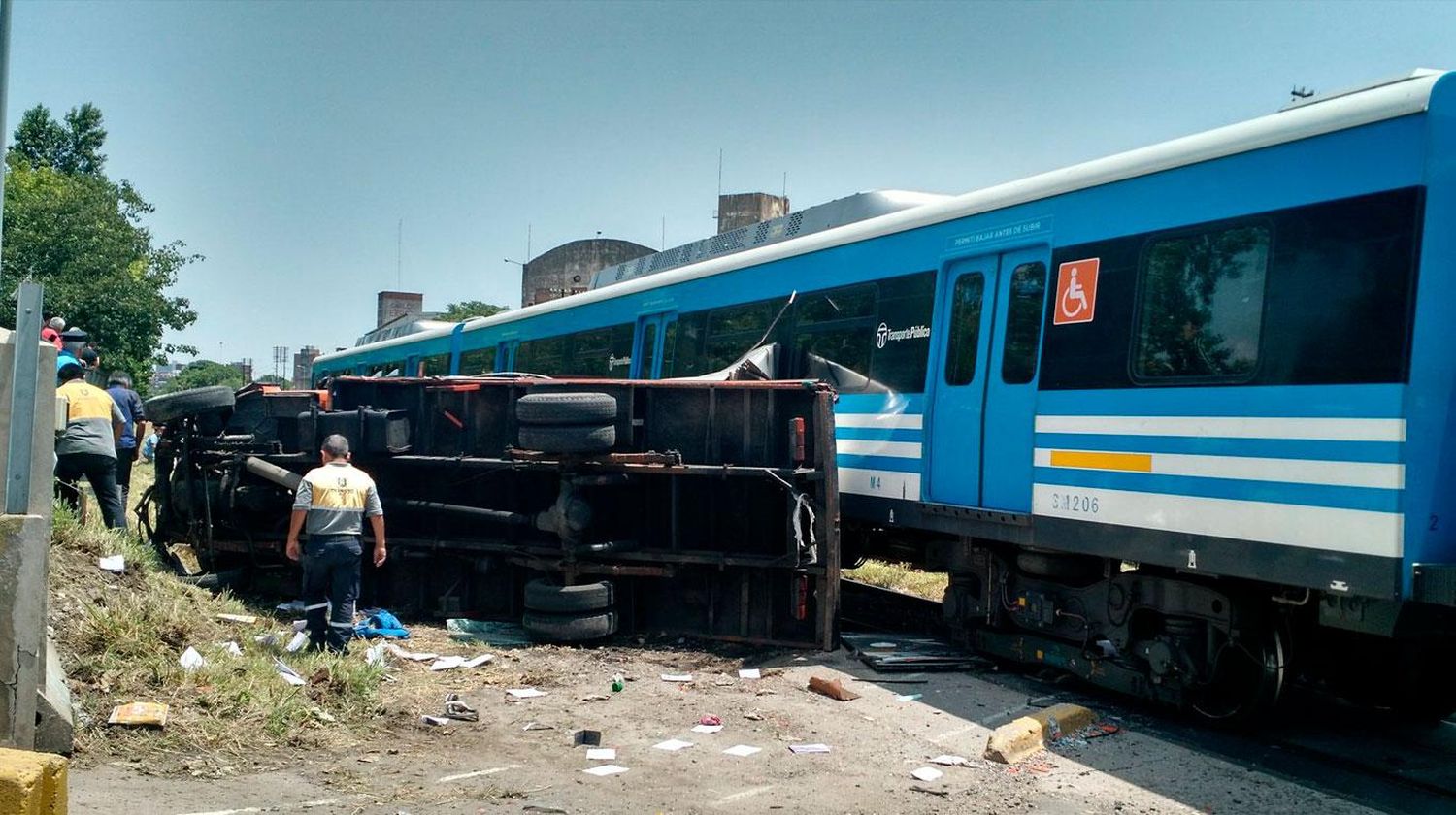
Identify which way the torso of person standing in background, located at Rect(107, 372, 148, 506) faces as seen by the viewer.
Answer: away from the camera

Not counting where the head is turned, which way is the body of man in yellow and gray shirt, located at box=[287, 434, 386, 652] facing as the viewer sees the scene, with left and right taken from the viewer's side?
facing away from the viewer

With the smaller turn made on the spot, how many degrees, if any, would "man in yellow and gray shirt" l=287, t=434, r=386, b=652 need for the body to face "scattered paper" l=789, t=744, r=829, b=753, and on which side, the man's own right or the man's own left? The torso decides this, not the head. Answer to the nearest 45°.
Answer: approximately 135° to the man's own right

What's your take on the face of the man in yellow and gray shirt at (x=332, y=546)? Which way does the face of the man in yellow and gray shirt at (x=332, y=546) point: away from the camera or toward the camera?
away from the camera

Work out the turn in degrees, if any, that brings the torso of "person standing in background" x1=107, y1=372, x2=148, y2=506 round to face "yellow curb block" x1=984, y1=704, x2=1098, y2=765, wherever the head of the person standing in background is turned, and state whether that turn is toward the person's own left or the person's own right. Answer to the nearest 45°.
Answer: approximately 135° to the person's own right

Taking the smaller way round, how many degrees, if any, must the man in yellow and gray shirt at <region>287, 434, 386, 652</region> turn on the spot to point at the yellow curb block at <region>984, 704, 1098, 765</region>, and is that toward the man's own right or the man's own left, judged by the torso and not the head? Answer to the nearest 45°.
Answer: approximately 135° to the man's own right

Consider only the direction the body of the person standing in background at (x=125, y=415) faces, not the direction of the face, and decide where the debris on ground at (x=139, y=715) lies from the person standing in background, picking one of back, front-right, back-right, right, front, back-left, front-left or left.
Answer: back

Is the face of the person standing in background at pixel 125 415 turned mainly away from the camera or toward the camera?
away from the camera
